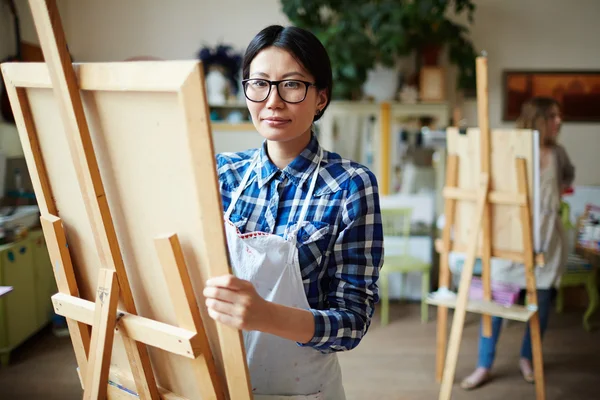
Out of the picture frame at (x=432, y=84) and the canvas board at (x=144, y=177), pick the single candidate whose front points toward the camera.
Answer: the picture frame

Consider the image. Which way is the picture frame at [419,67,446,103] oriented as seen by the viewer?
toward the camera

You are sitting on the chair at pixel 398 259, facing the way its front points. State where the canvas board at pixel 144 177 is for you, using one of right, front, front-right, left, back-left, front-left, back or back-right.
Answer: front-right

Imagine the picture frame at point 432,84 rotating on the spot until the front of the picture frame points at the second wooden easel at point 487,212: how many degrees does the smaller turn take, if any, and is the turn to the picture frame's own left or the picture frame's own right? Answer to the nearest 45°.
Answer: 0° — it already faces it

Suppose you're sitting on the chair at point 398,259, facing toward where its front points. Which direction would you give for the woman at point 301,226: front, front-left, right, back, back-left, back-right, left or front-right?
front-right

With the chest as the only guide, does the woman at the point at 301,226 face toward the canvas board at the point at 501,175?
no

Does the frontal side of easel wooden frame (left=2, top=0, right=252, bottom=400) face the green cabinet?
no

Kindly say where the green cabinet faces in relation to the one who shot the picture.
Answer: facing the viewer and to the right of the viewer

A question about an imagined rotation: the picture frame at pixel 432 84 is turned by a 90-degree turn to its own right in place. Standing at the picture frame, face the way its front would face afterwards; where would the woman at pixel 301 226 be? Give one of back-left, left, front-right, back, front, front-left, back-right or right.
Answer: left

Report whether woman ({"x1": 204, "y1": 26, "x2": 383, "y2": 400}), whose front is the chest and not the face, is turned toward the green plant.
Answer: no

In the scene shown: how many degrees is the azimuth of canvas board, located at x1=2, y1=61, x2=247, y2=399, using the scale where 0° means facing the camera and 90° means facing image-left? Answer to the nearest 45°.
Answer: approximately 225°

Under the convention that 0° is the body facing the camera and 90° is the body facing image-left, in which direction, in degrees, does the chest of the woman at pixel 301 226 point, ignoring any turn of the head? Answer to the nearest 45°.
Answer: approximately 45°

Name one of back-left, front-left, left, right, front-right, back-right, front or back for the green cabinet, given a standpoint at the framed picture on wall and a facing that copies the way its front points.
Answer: front-right

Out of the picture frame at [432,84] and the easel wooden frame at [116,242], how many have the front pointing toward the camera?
1

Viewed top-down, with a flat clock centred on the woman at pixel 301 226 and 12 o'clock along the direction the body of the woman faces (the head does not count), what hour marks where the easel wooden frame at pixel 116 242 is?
The easel wooden frame is roughly at 1 o'clock from the woman.

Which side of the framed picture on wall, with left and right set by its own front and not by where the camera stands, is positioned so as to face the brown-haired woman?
front

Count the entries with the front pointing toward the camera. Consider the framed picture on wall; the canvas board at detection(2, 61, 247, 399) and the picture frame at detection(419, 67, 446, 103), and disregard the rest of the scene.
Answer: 2
